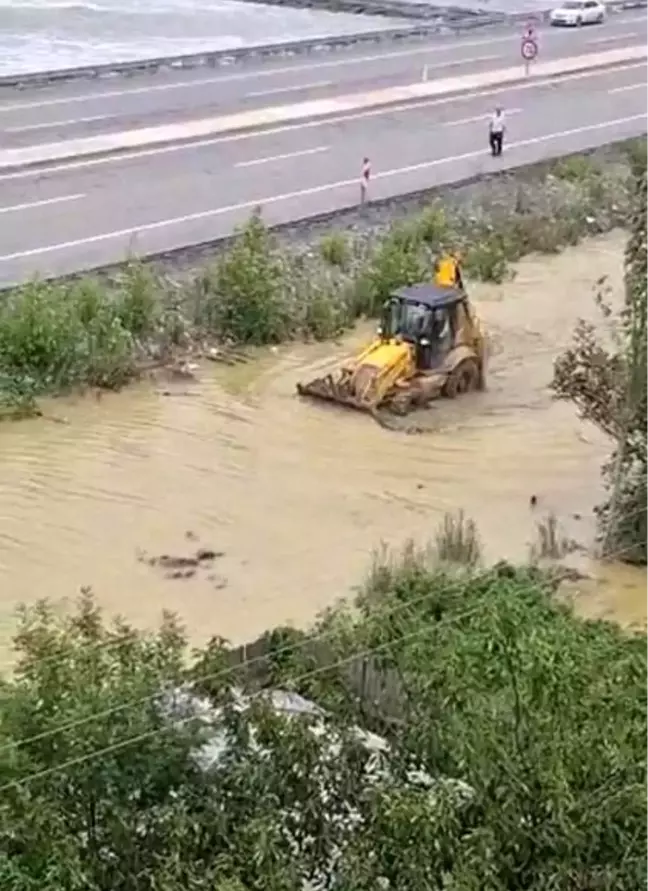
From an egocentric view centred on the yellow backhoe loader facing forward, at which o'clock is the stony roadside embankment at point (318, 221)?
The stony roadside embankment is roughly at 4 o'clock from the yellow backhoe loader.

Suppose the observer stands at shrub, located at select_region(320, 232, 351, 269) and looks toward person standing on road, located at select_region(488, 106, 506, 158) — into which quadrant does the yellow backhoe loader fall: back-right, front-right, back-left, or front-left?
back-right

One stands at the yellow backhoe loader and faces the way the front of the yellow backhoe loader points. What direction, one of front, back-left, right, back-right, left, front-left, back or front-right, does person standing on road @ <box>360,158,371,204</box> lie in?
back-right

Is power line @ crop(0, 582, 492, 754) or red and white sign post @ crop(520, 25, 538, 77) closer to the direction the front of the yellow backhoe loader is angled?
the power line

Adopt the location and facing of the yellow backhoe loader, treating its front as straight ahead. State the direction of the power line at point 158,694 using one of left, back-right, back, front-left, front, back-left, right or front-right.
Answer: front-left

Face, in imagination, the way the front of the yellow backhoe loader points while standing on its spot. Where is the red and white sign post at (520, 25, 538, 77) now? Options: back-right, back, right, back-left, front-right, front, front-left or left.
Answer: back-right

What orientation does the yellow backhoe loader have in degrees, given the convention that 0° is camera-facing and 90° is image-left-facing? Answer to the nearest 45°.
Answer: approximately 45°

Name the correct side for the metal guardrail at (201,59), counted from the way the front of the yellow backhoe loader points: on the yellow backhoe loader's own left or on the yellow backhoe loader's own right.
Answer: on the yellow backhoe loader's own right

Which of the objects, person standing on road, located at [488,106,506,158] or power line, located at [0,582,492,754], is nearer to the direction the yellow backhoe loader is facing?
the power line
